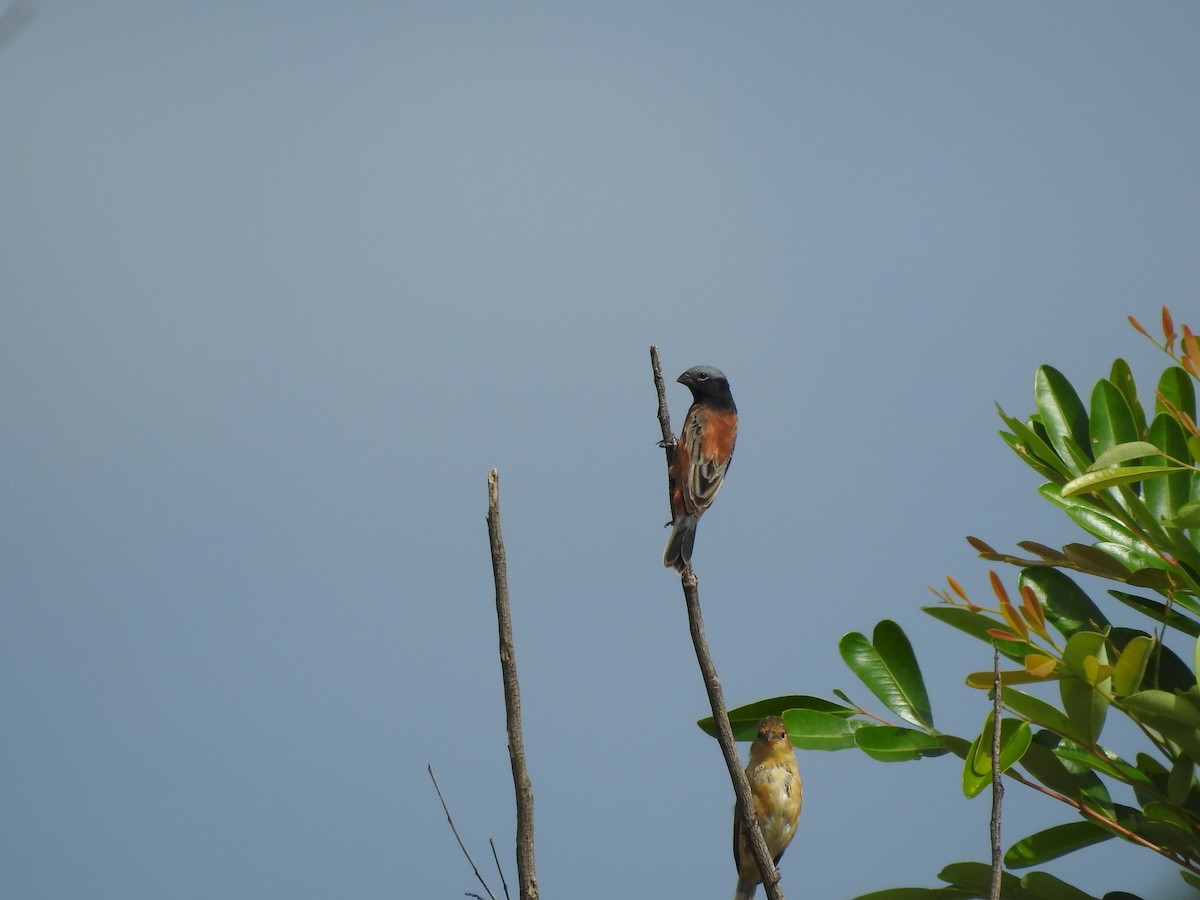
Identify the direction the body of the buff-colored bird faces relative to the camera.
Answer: toward the camera
